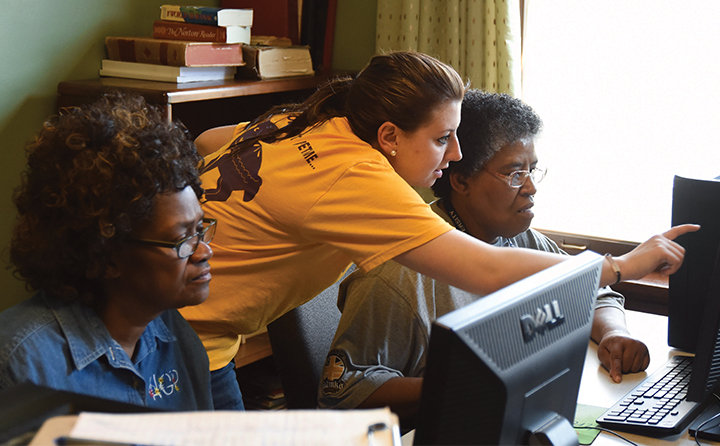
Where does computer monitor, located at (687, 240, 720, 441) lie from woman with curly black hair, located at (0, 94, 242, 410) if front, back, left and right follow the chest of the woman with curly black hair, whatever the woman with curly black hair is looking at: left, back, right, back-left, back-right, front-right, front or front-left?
front-left

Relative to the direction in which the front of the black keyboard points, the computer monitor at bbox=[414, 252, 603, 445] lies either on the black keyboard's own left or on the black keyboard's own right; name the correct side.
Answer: on the black keyboard's own left

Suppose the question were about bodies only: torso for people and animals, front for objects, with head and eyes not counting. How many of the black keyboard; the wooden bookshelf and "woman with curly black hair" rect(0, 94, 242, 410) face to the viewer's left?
1

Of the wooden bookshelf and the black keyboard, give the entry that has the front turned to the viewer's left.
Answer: the black keyboard

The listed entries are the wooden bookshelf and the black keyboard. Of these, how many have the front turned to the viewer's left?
1

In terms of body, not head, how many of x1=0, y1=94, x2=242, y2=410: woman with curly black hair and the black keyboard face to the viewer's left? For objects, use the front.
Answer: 1

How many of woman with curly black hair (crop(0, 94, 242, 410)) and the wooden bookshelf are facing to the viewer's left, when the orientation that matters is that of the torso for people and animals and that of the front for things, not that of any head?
0

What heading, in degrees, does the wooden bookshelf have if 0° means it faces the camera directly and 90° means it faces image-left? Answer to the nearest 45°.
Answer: approximately 315°

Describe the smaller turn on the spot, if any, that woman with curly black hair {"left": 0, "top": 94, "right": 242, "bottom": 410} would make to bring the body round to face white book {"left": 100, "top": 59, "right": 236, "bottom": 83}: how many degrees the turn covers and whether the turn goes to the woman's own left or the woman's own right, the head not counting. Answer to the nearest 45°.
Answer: approximately 135° to the woman's own left

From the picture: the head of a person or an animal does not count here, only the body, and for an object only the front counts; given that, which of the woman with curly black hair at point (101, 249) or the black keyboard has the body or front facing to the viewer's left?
the black keyboard

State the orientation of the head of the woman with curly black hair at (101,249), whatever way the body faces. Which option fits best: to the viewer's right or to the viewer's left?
to the viewer's right

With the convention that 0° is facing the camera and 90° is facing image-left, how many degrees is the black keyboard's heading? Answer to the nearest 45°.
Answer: approximately 90°
